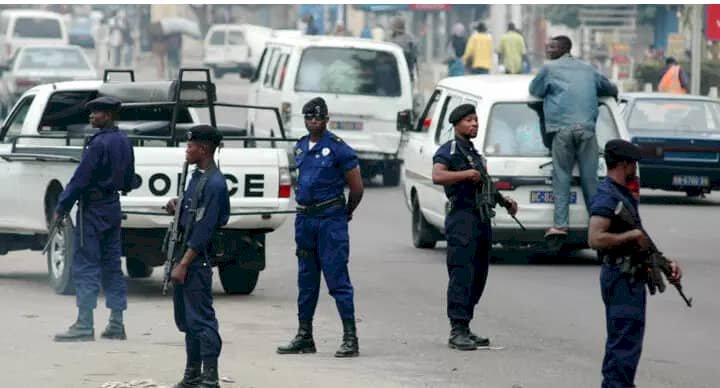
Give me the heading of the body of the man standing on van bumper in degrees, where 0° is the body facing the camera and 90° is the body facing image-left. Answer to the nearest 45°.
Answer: approximately 180°

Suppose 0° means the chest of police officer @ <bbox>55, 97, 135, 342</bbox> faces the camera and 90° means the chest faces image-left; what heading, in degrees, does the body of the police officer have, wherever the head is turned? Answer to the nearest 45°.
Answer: approximately 90°

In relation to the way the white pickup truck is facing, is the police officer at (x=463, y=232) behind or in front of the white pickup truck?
behind

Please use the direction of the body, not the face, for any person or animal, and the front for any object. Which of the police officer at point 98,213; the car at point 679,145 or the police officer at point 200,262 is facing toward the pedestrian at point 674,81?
the car

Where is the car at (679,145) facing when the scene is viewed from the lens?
facing away from the viewer

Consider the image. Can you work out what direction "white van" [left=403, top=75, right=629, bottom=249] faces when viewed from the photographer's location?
facing away from the viewer and to the left of the viewer
